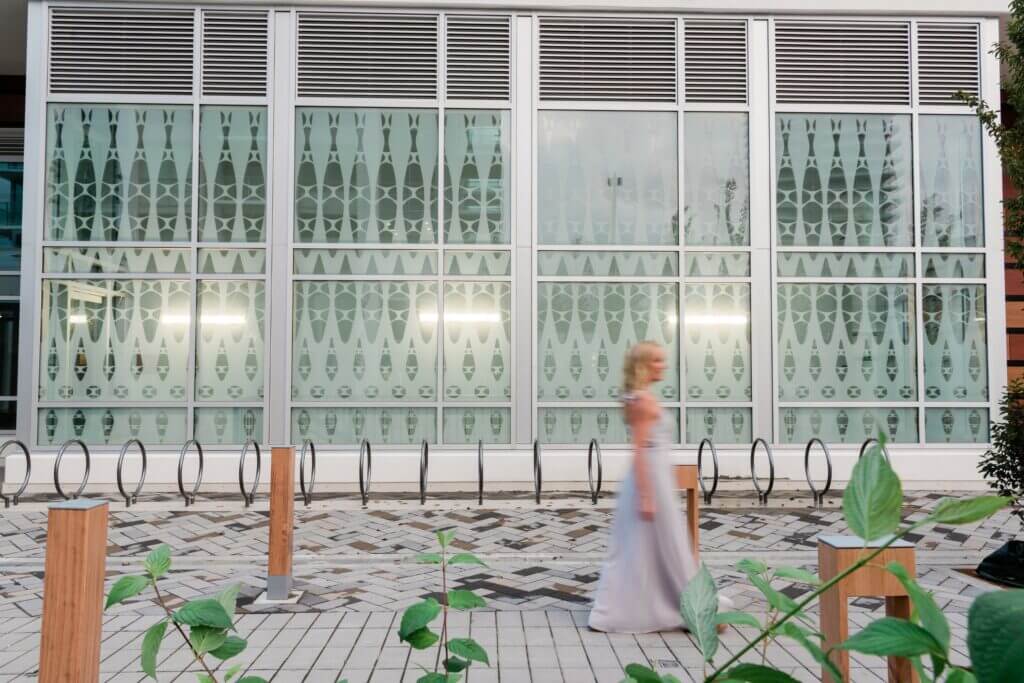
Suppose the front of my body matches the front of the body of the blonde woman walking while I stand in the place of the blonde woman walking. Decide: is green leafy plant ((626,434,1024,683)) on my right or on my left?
on my right

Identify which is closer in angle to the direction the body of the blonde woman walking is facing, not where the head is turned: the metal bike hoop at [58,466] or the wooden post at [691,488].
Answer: the wooden post

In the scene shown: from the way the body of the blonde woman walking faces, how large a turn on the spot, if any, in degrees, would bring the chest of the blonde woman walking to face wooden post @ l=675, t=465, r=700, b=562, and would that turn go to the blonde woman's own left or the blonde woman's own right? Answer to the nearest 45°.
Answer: approximately 90° to the blonde woman's own left

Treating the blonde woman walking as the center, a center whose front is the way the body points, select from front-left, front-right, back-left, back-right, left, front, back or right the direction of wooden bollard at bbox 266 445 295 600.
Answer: back

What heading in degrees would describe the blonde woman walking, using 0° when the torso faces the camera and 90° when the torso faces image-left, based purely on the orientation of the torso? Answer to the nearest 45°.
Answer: approximately 270°

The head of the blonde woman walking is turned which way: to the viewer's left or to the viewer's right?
to the viewer's right

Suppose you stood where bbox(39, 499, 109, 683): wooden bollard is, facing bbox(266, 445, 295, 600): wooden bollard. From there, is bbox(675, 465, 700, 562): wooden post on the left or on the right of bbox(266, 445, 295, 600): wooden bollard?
right

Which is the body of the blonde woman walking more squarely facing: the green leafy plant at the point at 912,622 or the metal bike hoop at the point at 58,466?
the green leafy plant

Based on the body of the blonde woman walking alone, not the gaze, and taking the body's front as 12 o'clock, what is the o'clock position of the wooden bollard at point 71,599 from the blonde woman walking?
The wooden bollard is roughly at 4 o'clock from the blonde woman walking.
